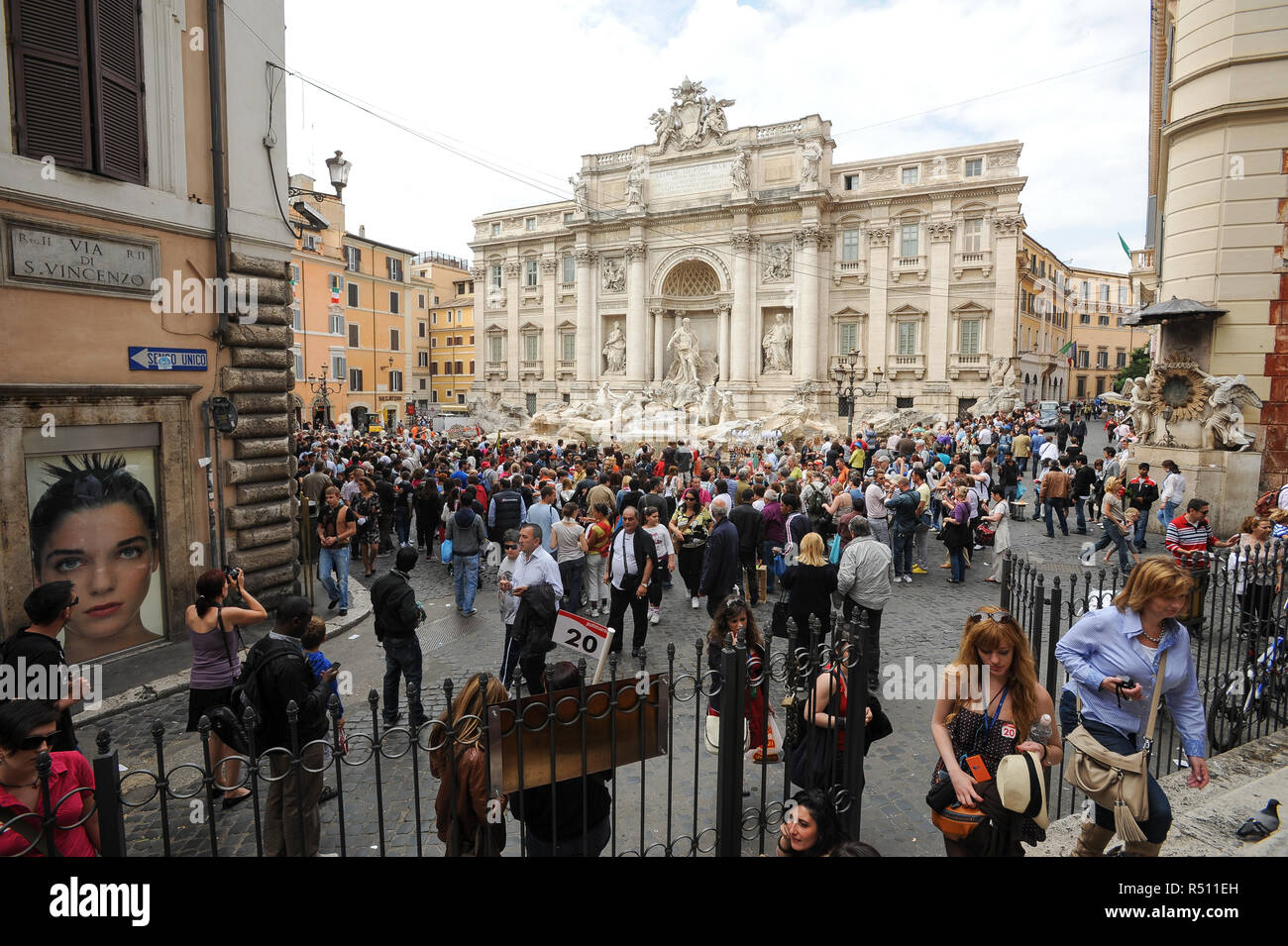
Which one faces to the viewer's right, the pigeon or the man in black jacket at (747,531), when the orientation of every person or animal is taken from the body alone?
the pigeon

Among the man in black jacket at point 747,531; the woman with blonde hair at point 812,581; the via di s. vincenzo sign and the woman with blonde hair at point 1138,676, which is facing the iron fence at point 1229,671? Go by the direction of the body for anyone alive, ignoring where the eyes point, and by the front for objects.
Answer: the via di s. vincenzo sign

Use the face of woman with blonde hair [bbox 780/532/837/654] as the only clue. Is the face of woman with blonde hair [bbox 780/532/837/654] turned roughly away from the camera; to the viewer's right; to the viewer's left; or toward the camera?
away from the camera

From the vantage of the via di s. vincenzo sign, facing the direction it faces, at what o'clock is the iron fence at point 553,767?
The iron fence is roughly at 1 o'clock from the via di s. vincenzo sign.

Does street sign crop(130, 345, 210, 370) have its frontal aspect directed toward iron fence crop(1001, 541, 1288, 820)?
yes

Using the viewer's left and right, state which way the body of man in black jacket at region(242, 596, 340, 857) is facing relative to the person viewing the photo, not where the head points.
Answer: facing away from the viewer and to the right of the viewer

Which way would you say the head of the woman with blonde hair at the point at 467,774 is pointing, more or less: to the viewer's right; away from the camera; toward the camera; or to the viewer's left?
away from the camera

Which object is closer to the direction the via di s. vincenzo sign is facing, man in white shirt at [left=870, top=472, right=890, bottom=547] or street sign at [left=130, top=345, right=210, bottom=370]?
the man in white shirt

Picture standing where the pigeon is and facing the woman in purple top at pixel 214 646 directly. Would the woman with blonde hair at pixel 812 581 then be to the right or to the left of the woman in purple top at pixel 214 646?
right

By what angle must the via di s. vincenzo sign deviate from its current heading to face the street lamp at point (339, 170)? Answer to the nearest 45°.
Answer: approximately 90° to its left
